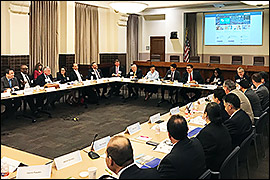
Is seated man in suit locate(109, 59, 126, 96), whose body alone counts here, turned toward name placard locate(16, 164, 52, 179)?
yes

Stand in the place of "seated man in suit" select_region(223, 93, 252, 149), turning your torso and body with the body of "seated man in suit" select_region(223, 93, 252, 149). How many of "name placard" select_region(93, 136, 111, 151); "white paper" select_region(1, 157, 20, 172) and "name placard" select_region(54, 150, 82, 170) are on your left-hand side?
3

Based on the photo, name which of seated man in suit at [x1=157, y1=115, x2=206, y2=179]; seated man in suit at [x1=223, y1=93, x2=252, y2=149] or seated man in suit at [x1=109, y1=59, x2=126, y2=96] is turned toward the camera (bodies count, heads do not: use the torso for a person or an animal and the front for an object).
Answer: seated man in suit at [x1=109, y1=59, x2=126, y2=96]

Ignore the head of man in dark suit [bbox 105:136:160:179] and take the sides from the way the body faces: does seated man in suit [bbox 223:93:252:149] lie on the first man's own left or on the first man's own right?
on the first man's own right

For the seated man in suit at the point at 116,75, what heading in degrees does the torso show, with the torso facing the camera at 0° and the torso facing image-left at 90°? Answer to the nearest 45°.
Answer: approximately 0°

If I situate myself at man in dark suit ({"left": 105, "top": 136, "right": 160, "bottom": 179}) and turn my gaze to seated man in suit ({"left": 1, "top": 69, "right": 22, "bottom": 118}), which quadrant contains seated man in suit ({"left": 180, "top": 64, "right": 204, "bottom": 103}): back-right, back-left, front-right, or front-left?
front-right

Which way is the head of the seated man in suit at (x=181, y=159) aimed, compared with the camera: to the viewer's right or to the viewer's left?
to the viewer's left

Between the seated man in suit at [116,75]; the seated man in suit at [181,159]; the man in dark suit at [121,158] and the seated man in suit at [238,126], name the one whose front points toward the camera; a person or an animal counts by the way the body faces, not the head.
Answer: the seated man in suit at [116,75]

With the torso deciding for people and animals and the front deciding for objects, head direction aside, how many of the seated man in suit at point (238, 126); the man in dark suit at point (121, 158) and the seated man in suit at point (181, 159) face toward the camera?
0

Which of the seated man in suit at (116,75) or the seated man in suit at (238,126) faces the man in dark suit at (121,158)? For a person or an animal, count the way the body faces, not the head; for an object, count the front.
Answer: the seated man in suit at (116,75)

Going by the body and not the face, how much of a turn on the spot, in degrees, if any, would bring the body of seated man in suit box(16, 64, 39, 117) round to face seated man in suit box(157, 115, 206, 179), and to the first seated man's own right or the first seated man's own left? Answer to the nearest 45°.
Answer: approximately 45° to the first seated man's own right

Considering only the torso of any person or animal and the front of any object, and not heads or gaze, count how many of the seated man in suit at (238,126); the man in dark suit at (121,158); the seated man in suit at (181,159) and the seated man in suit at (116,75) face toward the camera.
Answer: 1

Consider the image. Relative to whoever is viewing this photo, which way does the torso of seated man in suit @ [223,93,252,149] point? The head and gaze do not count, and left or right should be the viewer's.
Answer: facing away from the viewer and to the left of the viewer

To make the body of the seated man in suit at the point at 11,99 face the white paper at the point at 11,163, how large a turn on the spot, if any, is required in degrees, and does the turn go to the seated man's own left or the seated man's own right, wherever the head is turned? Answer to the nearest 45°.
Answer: approximately 45° to the seated man's own right

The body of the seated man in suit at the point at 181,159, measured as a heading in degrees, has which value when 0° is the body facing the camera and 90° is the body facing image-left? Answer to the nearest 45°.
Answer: approximately 135°

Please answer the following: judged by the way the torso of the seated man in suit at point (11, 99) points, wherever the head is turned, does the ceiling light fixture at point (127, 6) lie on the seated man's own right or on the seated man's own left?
on the seated man's own left
